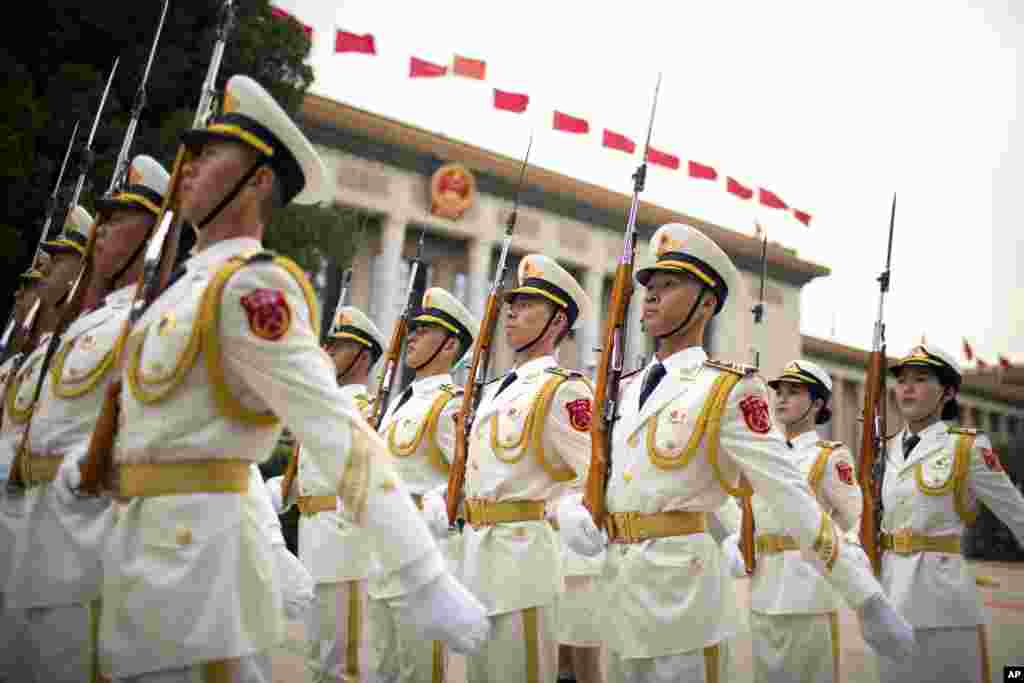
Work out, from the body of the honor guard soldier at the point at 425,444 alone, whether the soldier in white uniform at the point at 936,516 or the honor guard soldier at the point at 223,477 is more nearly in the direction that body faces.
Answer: the honor guard soldier

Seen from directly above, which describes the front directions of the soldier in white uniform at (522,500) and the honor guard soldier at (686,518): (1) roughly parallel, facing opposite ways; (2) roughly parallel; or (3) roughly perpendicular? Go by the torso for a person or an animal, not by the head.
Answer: roughly parallel

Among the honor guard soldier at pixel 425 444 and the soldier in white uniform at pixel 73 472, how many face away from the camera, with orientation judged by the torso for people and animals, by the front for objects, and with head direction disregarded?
0

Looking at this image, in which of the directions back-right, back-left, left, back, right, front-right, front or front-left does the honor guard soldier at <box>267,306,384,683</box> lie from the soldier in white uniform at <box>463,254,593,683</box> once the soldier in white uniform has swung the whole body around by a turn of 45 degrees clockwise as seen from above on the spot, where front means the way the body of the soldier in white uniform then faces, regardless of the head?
front-right

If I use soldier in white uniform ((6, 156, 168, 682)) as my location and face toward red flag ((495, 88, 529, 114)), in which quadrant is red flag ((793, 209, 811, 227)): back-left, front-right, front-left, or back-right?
front-right

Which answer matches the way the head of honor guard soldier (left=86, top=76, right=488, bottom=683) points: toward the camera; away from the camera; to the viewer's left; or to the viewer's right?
to the viewer's left

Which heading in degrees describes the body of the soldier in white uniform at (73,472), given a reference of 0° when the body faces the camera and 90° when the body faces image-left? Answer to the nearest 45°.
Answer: approximately 45°

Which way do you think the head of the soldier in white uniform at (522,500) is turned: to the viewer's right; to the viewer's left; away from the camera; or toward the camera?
to the viewer's left

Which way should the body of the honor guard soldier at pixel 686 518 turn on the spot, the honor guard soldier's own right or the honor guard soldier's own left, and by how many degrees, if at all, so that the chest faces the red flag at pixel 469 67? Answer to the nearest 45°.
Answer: approximately 90° to the honor guard soldier's own right

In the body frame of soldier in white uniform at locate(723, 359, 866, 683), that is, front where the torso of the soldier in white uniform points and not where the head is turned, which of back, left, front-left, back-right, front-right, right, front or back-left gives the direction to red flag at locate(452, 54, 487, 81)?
right

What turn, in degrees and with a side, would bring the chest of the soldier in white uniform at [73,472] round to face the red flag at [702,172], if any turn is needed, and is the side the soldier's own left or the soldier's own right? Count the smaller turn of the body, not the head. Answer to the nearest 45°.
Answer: approximately 180°

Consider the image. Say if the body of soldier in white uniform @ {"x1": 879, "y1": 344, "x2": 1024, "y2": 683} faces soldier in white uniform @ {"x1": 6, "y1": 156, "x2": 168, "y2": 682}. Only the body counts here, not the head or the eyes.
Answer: yes

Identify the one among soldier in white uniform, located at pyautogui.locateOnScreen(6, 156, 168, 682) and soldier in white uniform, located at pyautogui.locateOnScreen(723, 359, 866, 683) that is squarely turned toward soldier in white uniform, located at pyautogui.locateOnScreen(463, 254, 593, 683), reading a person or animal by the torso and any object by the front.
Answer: soldier in white uniform, located at pyautogui.locateOnScreen(723, 359, 866, 683)

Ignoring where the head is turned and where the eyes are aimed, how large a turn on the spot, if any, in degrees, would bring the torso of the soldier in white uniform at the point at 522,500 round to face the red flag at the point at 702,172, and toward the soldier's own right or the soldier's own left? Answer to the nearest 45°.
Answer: approximately 135° to the soldier's own right

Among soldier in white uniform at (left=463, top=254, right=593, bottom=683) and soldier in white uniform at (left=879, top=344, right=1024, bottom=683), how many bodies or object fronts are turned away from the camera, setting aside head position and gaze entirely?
0

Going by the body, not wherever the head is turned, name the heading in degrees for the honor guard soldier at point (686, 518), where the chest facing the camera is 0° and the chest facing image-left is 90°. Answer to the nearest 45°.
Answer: approximately 45°

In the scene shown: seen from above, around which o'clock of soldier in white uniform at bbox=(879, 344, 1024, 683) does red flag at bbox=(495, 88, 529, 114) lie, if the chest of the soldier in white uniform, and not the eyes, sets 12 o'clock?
The red flag is roughly at 3 o'clock from the soldier in white uniform.

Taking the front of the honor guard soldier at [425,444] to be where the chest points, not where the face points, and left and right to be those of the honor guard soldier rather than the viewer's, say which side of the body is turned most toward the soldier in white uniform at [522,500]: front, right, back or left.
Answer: left

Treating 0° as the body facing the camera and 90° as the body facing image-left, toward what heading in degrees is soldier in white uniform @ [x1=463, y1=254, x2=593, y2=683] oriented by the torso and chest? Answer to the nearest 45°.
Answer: approximately 45°

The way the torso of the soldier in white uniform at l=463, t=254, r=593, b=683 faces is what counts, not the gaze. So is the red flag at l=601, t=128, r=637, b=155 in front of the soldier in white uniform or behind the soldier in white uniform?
behind

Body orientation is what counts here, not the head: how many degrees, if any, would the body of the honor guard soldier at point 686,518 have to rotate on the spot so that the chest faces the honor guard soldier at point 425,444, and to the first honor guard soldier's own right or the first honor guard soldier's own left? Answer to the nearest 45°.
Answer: approximately 90° to the first honor guard soldier's own right

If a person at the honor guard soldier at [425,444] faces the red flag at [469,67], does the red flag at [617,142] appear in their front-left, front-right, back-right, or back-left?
front-right

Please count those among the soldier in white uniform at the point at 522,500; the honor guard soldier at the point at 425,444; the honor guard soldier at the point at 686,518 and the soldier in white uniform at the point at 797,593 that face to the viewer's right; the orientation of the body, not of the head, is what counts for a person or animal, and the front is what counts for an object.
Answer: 0
